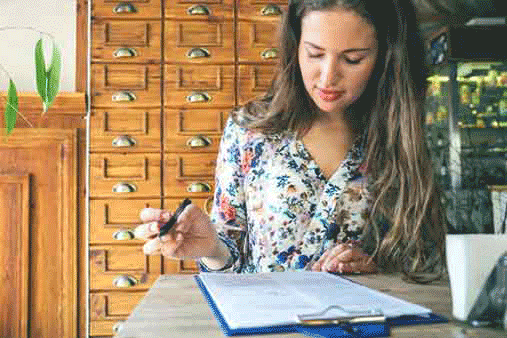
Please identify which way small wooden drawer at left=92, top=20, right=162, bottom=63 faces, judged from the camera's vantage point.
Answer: facing the viewer

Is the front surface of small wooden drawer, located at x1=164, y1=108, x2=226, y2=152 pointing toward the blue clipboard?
yes

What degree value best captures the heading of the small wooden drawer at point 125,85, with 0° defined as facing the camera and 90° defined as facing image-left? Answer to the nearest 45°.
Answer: approximately 0°

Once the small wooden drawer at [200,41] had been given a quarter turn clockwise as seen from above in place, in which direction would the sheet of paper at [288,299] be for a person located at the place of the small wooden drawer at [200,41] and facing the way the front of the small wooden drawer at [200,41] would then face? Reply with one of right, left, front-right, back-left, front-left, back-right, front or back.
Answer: left

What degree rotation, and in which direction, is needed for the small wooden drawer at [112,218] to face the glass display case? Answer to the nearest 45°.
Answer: approximately 90° to its left

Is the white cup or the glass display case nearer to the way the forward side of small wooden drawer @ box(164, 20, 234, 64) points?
the white cup

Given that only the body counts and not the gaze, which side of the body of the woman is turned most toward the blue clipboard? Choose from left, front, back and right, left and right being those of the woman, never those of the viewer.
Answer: front

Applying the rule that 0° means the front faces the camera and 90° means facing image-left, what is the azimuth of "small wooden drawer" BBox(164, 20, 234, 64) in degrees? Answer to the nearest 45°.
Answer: approximately 0°

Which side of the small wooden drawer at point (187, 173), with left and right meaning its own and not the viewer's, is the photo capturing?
front
